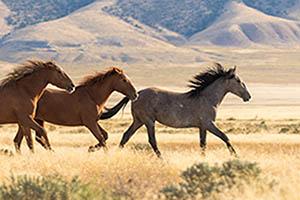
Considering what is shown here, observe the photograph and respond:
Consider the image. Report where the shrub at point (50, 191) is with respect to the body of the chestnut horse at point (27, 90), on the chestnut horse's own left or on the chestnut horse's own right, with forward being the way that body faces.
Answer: on the chestnut horse's own right

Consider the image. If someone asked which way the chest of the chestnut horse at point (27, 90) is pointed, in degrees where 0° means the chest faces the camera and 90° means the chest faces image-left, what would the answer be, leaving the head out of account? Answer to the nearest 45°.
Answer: approximately 270°

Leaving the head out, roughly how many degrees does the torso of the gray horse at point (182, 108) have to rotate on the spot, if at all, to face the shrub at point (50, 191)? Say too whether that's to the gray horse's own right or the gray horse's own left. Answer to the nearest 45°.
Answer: approximately 90° to the gray horse's own right

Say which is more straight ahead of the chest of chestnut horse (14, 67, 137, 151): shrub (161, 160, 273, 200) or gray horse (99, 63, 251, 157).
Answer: the gray horse

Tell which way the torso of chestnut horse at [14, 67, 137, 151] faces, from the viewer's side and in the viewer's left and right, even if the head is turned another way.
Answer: facing to the right of the viewer

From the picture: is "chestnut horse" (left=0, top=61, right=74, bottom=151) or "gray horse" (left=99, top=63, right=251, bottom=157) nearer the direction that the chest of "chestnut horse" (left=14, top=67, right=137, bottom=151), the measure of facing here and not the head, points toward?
the gray horse

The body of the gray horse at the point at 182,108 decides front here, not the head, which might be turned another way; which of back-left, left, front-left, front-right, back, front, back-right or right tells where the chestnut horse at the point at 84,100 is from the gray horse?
back

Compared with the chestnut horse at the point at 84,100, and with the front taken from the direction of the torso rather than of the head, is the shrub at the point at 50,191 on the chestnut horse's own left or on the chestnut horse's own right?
on the chestnut horse's own right

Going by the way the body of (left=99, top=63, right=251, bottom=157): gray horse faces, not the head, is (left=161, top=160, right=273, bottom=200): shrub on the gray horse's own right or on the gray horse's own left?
on the gray horse's own right

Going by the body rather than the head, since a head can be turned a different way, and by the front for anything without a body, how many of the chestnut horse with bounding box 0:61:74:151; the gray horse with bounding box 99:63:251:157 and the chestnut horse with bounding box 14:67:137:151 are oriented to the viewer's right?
3

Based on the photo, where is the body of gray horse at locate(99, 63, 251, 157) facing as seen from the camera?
to the viewer's right
